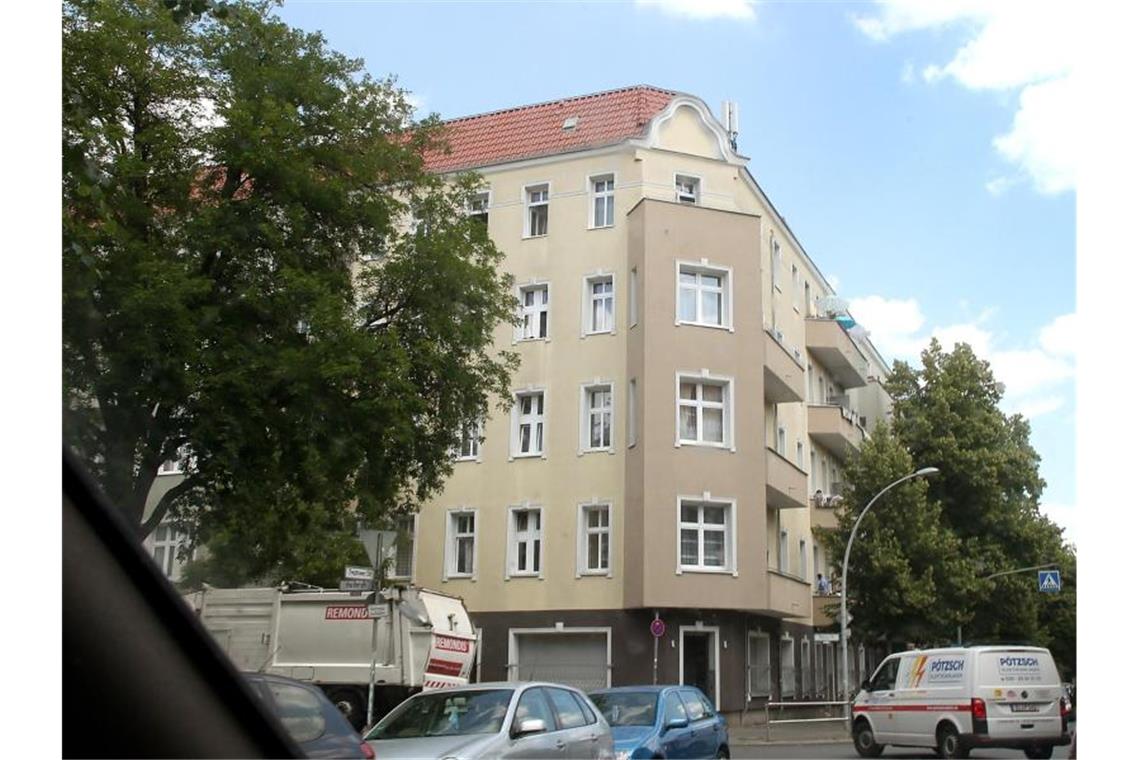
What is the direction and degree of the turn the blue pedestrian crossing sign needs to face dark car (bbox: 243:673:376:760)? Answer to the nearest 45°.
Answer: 0° — it already faces it

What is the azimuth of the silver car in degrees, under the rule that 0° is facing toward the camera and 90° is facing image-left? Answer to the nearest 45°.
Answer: approximately 45°

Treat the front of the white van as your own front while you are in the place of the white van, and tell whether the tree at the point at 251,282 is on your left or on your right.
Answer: on your left

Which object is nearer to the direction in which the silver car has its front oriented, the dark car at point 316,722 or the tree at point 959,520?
the dark car

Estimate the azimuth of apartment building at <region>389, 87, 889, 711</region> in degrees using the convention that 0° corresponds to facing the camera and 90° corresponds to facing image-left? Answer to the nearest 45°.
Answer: approximately 0°

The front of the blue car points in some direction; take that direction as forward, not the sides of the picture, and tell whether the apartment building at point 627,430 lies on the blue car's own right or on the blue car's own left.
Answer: on the blue car's own right

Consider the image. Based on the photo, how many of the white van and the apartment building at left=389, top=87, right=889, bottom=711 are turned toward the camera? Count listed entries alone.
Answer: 1

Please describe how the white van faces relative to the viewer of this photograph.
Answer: facing away from the viewer and to the left of the viewer
